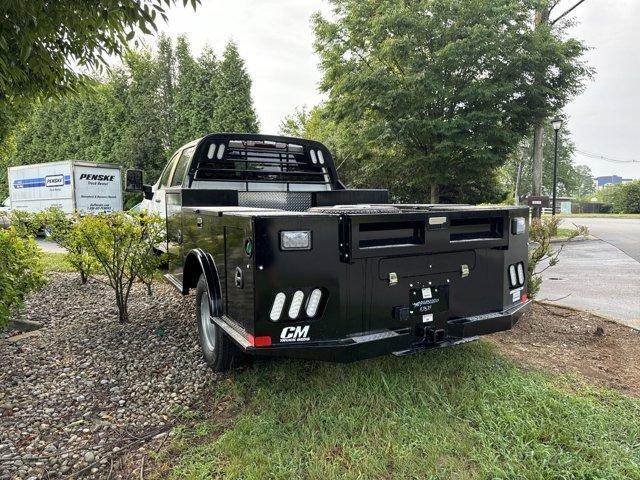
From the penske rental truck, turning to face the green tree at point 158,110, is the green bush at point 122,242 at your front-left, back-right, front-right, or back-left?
back-right

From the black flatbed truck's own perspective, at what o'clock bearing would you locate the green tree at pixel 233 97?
The green tree is roughly at 1 o'clock from the black flatbed truck.

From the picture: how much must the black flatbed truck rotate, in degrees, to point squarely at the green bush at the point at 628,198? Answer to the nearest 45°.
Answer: approximately 90° to its right

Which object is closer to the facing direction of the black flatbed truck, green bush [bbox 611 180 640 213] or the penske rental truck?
the penske rental truck

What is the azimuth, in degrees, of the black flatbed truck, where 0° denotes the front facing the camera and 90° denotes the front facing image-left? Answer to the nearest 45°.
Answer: approximately 135°

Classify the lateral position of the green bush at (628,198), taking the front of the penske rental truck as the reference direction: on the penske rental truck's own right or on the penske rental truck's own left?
on the penske rental truck's own right

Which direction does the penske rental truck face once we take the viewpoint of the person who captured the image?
facing away from the viewer and to the left of the viewer

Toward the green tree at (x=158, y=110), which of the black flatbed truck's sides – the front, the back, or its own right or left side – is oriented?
front
